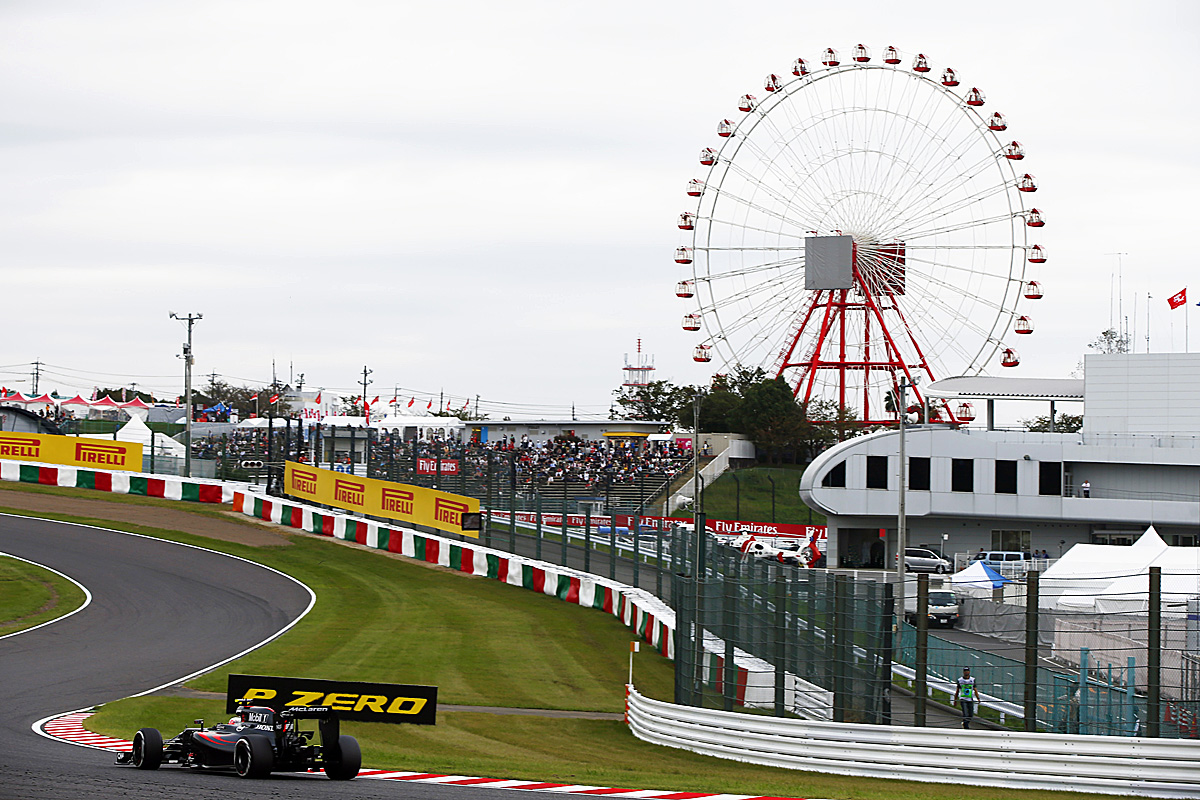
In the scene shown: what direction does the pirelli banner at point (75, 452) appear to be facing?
toward the camera

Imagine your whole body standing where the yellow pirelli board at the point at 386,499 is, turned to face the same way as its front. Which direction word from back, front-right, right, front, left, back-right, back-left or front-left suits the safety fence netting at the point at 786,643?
front-left

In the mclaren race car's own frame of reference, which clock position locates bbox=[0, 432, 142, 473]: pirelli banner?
The pirelli banner is roughly at 1 o'clock from the mclaren race car.

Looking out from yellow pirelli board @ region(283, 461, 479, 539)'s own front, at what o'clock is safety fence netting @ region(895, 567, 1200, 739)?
The safety fence netting is roughly at 10 o'clock from the yellow pirelli board.

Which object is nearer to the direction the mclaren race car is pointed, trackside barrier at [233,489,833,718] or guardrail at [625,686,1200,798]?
the trackside barrier

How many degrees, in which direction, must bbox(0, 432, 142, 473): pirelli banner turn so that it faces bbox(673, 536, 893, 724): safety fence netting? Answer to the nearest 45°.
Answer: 0° — it already faces it

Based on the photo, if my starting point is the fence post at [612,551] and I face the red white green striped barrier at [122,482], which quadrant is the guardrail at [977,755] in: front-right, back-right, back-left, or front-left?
back-left

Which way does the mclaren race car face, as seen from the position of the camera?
facing away from the viewer and to the left of the viewer

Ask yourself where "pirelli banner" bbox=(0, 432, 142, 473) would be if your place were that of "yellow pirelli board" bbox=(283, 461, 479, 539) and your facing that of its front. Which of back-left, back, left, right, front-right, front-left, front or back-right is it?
right

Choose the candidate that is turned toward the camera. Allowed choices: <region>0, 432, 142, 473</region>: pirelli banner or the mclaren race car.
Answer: the pirelli banner

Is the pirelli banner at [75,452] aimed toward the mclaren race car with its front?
yes

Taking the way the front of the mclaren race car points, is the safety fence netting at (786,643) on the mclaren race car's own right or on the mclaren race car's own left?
on the mclaren race car's own right

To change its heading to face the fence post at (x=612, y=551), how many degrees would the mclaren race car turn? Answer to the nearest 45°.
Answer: approximately 90° to its right

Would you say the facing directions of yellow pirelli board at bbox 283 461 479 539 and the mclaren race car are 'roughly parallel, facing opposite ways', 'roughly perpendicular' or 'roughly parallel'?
roughly perpendicular

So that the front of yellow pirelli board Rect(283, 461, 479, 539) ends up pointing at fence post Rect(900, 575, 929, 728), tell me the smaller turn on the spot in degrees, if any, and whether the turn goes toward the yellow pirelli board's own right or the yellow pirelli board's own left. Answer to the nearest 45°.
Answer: approximately 45° to the yellow pirelli board's own left

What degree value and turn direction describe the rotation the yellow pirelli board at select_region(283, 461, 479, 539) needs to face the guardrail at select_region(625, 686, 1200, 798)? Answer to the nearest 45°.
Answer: approximately 45° to its left

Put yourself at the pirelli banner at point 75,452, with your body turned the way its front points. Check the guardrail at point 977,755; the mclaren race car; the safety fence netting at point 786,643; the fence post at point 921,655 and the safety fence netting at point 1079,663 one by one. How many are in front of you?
5

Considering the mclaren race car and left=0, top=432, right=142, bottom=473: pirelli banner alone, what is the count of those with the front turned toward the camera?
1

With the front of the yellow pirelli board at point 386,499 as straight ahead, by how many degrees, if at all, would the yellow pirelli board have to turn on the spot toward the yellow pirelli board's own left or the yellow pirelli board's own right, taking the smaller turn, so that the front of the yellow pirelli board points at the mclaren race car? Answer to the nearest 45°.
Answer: approximately 45° to the yellow pirelli board's own left

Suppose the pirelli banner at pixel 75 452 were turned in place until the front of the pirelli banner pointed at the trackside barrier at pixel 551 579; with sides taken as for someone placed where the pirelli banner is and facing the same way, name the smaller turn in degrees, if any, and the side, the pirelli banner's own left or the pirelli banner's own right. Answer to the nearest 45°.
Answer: approximately 45° to the pirelli banner's own left
